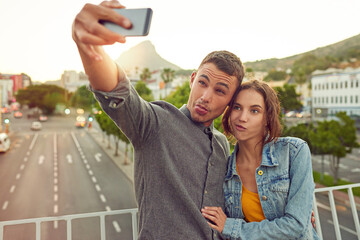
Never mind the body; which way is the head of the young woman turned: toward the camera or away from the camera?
toward the camera

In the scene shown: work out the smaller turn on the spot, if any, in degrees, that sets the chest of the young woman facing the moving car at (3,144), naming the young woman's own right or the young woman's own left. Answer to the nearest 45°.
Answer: approximately 90° to the young woman's own right

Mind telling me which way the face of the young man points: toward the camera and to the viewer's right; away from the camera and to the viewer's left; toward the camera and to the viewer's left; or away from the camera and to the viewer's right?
toward the camera and to the viewer's left

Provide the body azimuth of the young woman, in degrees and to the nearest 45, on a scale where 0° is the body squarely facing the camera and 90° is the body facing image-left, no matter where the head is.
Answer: approximately 45°
